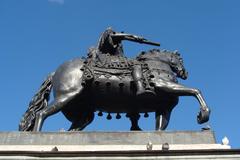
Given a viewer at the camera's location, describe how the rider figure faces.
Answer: facing to the right of the viewer

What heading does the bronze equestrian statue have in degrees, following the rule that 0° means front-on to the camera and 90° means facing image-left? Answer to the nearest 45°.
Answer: approximately 270°
